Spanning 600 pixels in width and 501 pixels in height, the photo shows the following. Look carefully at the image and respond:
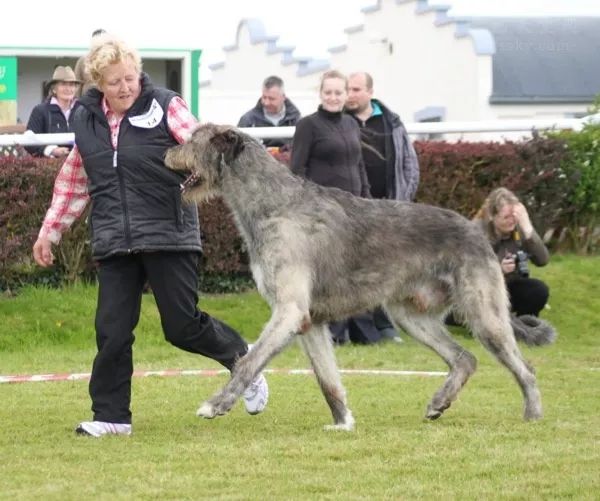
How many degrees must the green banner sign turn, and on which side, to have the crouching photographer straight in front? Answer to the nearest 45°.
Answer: approximately 45° to its left

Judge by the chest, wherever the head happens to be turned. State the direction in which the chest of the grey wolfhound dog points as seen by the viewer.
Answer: to the viewer's left

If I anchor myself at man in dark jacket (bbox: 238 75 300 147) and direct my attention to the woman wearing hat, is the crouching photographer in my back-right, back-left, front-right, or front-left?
back-left

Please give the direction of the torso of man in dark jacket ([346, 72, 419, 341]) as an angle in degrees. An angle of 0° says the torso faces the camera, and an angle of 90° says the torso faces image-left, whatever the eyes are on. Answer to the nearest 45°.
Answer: approximately 45°

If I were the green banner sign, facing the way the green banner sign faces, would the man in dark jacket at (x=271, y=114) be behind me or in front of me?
in front

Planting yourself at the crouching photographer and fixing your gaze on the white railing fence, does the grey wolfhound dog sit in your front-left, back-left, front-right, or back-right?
back-left

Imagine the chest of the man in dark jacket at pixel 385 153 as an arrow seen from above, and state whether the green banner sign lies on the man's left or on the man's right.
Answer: on the man's right

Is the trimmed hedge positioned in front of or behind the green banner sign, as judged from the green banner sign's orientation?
in front

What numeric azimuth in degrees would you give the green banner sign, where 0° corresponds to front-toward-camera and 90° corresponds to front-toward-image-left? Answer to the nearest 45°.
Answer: approximately 0°
